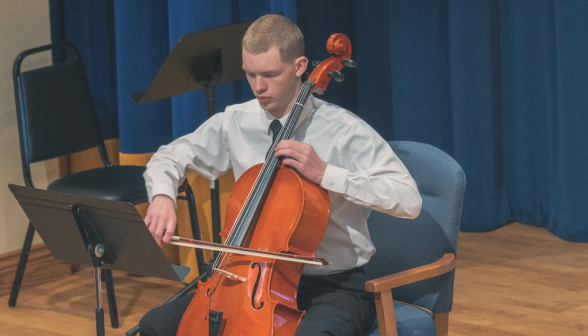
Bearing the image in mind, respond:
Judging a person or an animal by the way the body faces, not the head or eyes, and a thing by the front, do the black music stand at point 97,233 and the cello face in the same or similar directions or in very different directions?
very different directions

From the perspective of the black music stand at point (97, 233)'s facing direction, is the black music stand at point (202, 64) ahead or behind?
ahead

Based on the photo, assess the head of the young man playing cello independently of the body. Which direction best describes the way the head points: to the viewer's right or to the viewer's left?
to the viewer's left

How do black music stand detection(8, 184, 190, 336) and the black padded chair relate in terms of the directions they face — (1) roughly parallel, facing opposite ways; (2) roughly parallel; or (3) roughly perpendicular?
roughly perpendicular

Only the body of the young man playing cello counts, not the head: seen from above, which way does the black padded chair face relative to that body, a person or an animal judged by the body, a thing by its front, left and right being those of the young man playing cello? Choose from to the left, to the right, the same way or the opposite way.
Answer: to the left

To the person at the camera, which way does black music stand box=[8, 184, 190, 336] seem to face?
facing away from the viewer and to the right of the viewer

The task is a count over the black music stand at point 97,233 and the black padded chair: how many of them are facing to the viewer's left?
0
